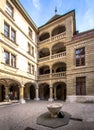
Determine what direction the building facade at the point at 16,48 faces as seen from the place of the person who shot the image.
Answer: facing the viewer and to the right of the viewer
